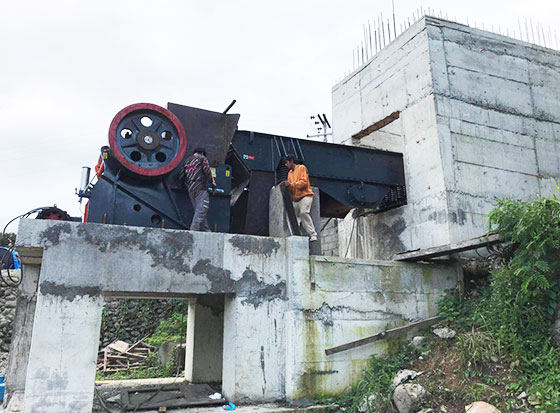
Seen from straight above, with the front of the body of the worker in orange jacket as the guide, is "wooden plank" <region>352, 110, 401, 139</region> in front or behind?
behind

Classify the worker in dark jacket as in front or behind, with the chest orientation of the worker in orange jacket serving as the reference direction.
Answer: in front

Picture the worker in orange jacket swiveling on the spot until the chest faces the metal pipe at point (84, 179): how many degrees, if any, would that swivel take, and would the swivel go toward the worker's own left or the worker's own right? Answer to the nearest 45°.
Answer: approximately 45° to the worker's own right

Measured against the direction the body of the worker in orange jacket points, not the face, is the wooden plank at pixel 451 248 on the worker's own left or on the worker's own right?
on the worker's own left

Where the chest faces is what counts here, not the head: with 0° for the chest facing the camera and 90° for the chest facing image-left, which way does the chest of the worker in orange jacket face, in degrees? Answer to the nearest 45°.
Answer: approximately 45°

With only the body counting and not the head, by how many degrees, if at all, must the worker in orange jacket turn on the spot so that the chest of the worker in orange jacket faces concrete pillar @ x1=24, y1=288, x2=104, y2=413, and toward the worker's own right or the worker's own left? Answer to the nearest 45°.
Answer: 0° — they already face it
